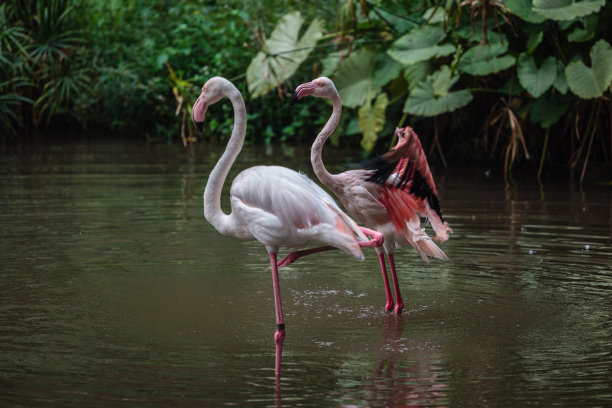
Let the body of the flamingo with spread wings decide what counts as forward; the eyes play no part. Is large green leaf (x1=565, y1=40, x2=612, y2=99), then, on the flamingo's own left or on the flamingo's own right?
on the flamingo's own right

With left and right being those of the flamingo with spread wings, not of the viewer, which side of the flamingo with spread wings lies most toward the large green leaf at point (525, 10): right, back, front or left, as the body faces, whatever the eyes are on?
right

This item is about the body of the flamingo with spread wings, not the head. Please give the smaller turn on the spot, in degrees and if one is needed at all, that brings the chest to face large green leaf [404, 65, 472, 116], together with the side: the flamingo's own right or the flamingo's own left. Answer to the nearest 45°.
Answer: approximately 90° to the flamingo's own right

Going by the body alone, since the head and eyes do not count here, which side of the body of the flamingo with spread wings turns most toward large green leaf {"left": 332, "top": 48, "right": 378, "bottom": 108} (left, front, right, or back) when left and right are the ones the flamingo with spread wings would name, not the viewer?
right

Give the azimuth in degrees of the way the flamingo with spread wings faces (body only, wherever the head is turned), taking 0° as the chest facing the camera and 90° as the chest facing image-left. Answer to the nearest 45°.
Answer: approximately 90°

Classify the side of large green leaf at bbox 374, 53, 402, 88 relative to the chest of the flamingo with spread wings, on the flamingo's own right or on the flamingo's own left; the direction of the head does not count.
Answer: on the flamingo's own right

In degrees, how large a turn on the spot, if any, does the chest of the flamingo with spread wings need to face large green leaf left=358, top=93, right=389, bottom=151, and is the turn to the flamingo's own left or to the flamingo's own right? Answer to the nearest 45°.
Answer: approximately 90° to the flamingo's own right

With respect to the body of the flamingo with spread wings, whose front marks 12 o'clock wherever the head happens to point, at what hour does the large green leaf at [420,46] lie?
The large green leaf is roughly at 3 o'clock from the flamingo with spread wings.
